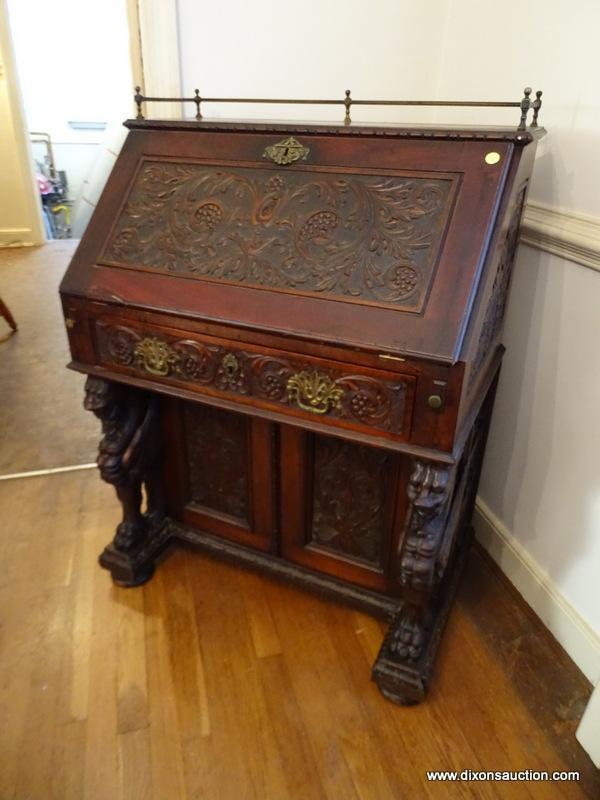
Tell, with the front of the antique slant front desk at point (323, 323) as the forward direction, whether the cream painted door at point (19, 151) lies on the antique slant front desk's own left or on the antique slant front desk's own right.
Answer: on the antique slant front desk's own right

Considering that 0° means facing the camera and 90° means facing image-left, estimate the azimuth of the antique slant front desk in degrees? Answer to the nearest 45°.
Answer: approximately 45°
